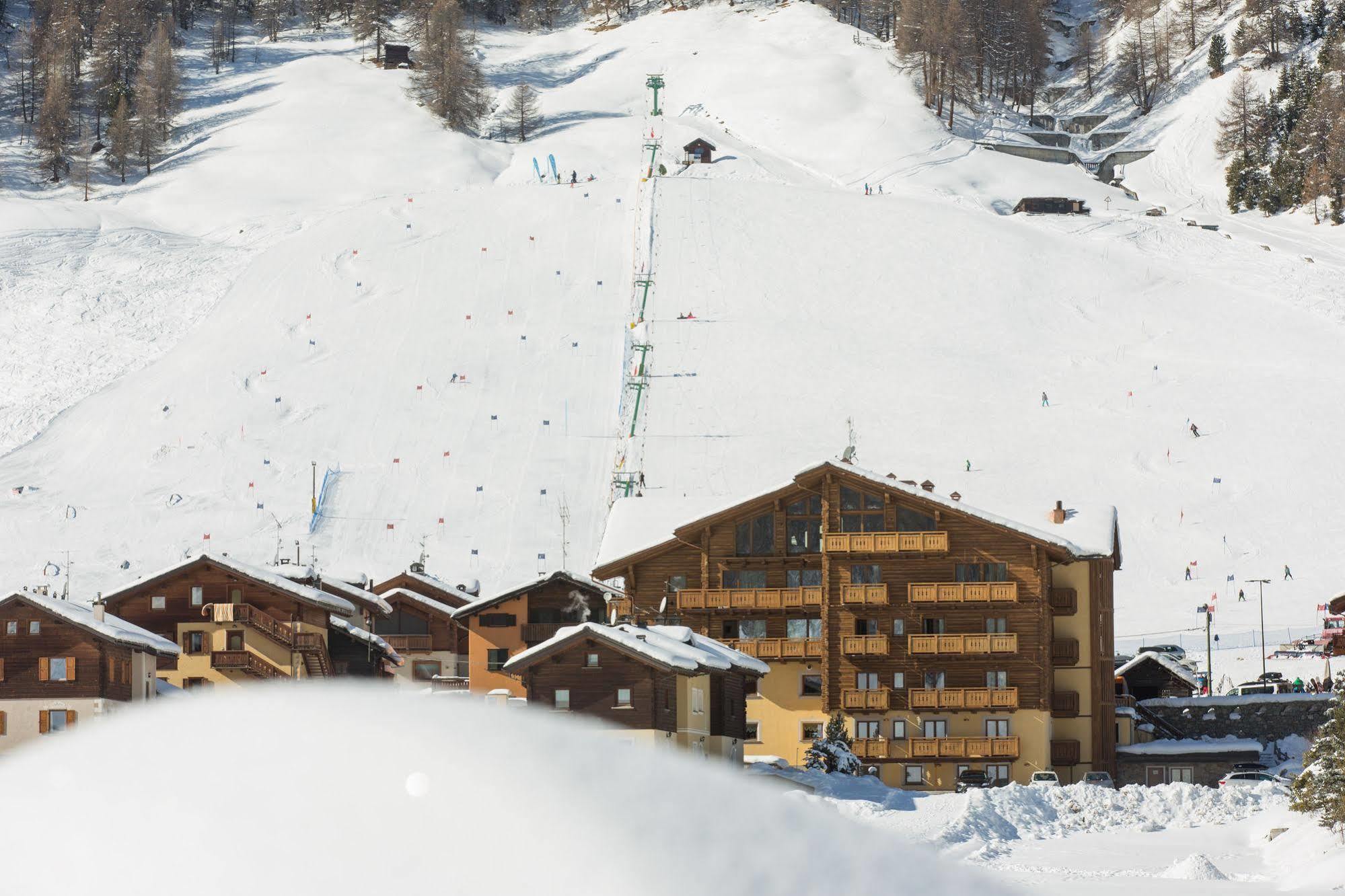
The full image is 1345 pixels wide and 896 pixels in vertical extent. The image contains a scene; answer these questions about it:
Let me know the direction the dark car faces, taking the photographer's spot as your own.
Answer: facing the viewer

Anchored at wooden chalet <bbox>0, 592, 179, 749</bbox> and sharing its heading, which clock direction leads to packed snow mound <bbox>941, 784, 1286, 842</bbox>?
The packed snow mound is roughly at 10 o'clock from the wooden chalet.

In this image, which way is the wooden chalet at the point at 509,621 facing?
toward the camera

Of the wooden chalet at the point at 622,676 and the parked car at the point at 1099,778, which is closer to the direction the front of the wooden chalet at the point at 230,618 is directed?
the wooden chalet

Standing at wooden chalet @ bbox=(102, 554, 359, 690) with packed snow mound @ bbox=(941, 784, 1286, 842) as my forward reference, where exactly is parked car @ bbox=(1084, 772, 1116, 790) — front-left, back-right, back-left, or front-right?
front-left

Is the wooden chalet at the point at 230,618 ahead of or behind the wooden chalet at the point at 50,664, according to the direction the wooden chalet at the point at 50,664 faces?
behind

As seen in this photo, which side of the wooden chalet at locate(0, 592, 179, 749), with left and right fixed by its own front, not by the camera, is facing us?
front

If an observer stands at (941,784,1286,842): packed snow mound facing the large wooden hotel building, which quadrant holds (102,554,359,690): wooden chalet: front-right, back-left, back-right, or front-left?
front-left
